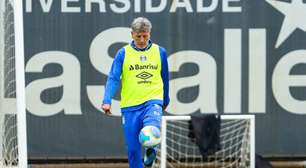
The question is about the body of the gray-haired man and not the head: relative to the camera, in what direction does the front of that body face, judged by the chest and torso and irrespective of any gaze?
toward the camera
